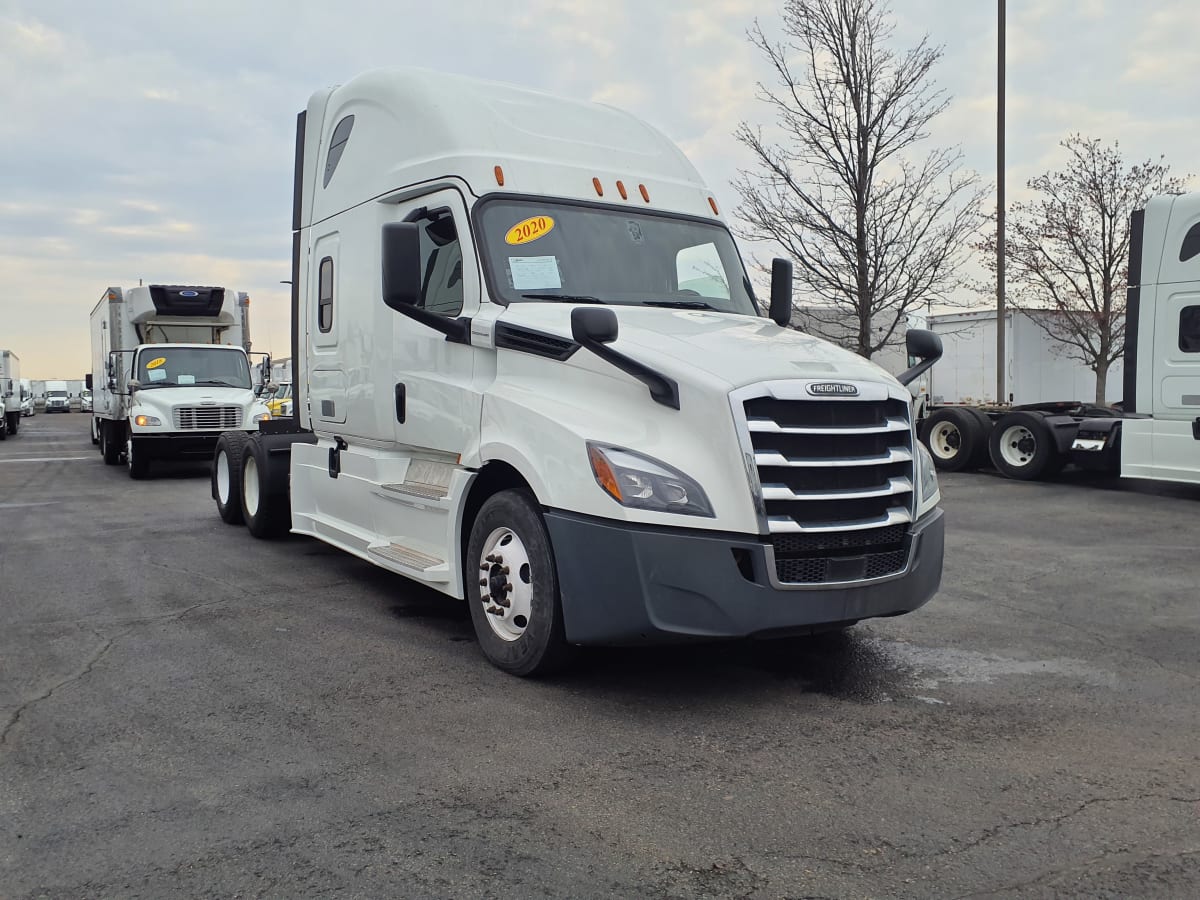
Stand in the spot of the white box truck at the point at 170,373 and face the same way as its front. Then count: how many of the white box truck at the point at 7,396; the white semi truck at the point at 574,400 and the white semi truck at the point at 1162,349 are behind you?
1

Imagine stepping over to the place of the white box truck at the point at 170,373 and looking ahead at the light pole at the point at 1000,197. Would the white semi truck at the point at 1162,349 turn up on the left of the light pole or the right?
right

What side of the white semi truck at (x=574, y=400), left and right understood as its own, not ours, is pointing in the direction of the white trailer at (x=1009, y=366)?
left

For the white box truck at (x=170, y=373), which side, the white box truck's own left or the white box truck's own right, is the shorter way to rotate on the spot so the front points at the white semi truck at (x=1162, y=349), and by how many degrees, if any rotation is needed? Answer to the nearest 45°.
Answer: approximately 45° to the white box truck's own left

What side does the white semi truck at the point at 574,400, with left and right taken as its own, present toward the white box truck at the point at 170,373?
back

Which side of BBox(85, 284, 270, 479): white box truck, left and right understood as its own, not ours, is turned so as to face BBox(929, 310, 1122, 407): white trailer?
left

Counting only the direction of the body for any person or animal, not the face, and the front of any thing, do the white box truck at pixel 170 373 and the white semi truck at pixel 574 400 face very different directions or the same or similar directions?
same or similar directions

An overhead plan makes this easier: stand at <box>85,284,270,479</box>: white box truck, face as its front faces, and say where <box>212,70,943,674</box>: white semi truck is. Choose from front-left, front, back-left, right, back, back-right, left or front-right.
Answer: front

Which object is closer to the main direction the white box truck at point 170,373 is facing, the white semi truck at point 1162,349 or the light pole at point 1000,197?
the white semi truck

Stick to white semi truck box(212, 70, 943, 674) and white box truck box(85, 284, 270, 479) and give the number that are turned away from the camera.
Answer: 0

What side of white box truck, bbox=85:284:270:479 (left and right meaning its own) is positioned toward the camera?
front

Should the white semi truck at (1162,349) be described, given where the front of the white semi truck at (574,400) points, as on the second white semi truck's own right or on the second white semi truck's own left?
on the second white semi truck's own left

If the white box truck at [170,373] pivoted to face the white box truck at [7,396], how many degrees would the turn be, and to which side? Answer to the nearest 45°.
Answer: approximately 180°

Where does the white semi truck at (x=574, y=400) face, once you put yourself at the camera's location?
facing the viewer and to the right of the viewer

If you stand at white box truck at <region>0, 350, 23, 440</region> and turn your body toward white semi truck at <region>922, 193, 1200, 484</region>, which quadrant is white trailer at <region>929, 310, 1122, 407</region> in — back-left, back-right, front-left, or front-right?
front-left
